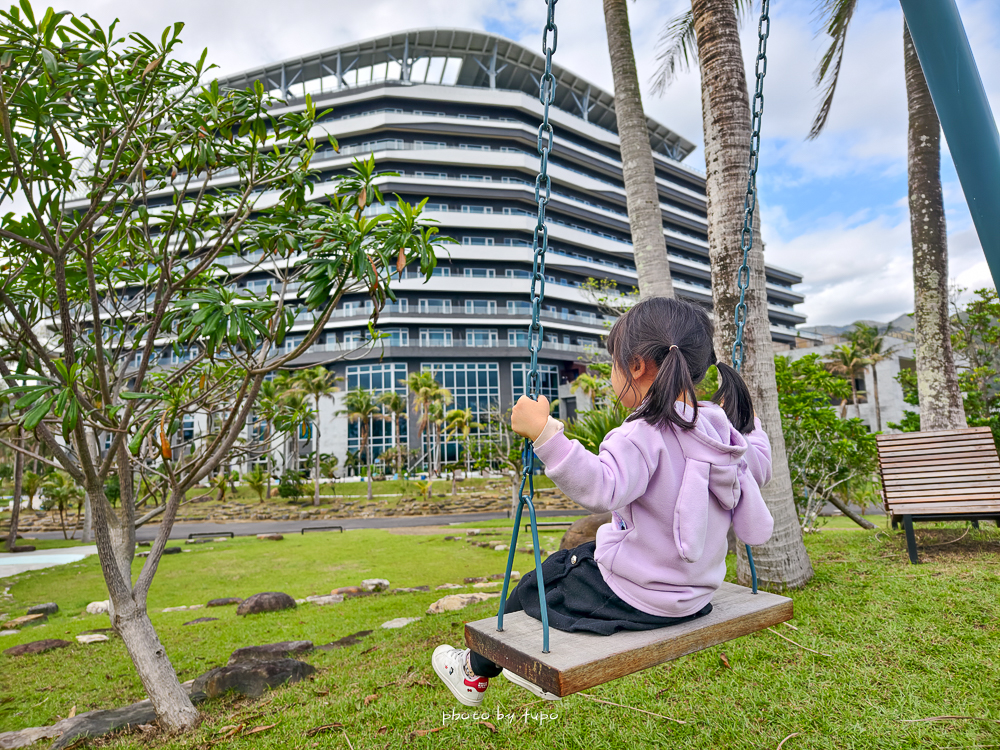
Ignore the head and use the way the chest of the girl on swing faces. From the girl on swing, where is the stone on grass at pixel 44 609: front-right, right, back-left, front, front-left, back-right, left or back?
front

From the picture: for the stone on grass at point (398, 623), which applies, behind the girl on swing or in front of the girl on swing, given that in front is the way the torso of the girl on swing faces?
in front

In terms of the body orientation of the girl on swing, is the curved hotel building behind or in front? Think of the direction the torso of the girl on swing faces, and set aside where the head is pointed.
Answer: in front

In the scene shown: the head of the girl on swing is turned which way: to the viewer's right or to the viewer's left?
to the viewer's left

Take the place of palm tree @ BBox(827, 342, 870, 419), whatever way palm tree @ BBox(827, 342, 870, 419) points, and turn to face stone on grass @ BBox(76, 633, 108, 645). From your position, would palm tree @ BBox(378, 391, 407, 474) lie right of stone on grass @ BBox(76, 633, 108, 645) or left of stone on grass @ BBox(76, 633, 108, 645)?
right

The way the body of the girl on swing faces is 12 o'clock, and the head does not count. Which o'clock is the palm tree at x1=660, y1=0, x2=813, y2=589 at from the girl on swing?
The palm tree is roughly at 2 o'clock from the girl on swing.

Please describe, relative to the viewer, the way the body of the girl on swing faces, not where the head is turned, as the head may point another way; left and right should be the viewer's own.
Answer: facing away from the viewer and to the left of the viewer

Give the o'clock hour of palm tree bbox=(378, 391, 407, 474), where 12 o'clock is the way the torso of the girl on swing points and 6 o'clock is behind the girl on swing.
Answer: The palm tree is roughly at 1 o'clock from the girl on swing.

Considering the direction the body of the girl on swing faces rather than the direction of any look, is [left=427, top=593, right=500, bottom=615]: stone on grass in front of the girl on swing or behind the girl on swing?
in front

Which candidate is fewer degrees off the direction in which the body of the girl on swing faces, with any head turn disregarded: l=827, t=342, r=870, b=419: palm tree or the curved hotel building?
the curved hotel building

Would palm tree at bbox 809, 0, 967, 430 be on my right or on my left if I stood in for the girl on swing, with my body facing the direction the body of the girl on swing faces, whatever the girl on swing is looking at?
on my right

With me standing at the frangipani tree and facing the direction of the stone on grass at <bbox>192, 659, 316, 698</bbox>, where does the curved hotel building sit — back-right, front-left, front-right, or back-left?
front-left
